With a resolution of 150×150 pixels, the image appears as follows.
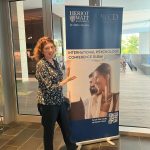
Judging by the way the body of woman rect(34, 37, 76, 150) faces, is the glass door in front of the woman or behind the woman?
behind

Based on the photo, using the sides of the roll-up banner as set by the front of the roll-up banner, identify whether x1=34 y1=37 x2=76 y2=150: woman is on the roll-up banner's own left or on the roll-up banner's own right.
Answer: on the roll-up banner's own right

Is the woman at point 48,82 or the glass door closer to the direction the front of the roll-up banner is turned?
the woman

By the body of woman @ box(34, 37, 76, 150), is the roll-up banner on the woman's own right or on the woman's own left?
on the woman's own left

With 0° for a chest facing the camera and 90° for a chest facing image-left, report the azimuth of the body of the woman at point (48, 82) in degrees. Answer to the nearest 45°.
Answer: approximately 315°

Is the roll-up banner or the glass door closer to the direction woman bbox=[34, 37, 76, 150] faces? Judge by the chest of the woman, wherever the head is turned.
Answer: the roll-up banner

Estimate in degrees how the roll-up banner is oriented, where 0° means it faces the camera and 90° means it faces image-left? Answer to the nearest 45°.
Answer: approximately 0°

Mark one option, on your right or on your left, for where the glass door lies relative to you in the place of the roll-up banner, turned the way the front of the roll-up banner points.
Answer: on your right
